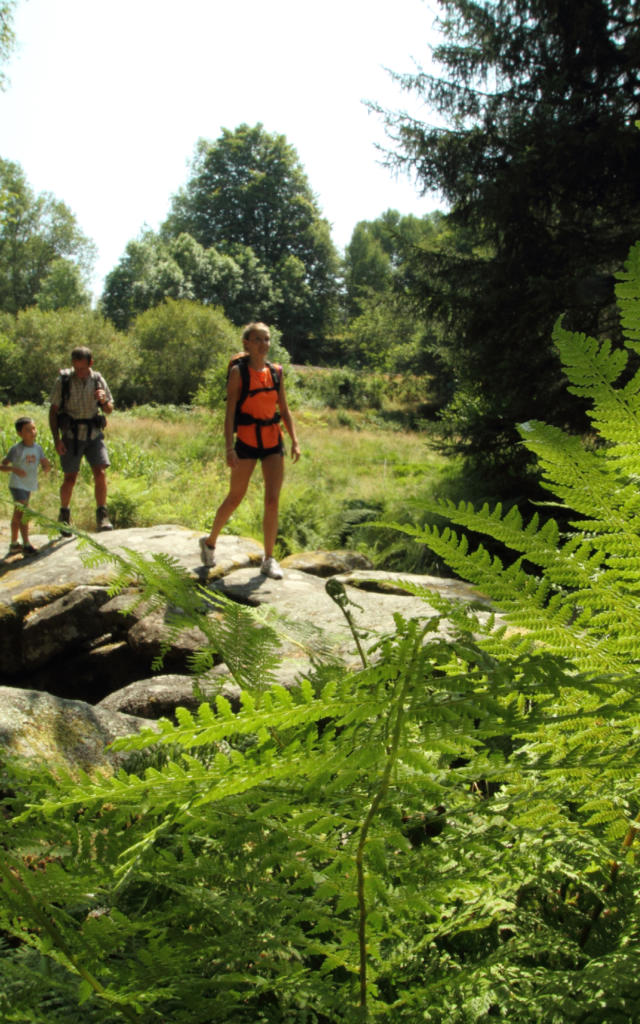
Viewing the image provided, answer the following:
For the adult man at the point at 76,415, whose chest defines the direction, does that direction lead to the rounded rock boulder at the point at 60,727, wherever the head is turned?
yes

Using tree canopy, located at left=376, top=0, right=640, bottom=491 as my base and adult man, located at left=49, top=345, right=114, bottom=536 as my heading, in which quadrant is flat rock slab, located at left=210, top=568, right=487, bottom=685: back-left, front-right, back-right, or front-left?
front-left

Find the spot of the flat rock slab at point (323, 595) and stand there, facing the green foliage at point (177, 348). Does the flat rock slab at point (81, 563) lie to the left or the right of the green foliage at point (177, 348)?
left

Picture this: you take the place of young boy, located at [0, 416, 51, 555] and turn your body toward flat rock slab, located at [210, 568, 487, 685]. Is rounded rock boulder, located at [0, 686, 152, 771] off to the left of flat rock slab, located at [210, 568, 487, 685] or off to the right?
right

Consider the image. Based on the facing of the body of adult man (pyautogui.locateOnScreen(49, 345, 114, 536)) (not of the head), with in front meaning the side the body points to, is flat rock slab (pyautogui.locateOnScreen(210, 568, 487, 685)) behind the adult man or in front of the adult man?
in front

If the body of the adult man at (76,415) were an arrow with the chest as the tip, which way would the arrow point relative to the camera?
toward the camera

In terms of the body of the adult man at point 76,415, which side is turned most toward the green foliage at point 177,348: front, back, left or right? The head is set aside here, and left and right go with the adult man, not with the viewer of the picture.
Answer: back
